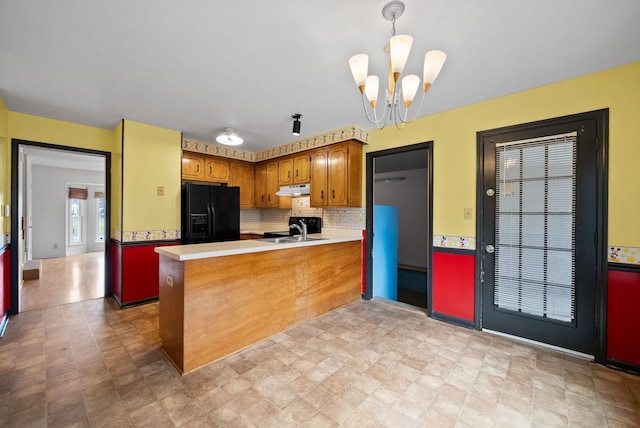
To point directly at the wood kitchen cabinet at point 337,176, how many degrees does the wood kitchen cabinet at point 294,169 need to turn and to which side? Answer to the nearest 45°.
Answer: approximately 90° to its left

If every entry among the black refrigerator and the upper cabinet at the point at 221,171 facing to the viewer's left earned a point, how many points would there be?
0

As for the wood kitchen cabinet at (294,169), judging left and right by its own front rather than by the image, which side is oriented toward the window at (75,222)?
right

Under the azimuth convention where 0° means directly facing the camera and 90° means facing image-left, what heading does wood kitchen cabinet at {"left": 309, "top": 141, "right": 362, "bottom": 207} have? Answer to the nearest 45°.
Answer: approximately 45°

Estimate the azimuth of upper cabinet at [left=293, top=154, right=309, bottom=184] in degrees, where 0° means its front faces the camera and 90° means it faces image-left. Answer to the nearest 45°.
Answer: approximately 45°

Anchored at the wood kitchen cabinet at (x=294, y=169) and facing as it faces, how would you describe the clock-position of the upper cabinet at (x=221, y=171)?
The upper cabinet is roughly at 2 o'clock from the wood kitchen cabinet.

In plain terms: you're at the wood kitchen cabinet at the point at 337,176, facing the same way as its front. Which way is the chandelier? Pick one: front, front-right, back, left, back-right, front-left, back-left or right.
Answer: front-left

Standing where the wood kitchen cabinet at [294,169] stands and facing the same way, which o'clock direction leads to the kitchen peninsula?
The kitchen peninsula is roughly at 11 o'clock from the wood kitchen cabinet.

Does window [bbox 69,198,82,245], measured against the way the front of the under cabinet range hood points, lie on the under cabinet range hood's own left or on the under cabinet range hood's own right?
on the under cabinet range hood's own right

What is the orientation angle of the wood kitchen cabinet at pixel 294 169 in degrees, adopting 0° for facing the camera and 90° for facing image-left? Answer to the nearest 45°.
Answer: approximately 45°

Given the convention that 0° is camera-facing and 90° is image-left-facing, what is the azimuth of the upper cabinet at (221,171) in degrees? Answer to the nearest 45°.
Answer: approximately 315°

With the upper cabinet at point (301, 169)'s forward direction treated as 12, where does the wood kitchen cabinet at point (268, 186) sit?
The wood kitchen cabinet is roughly at 3 o'clock from the upper cabinet.

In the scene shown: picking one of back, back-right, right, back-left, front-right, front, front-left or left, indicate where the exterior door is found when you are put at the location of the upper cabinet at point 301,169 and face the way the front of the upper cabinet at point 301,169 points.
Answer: left

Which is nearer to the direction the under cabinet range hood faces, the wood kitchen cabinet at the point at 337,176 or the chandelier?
the chandelier
